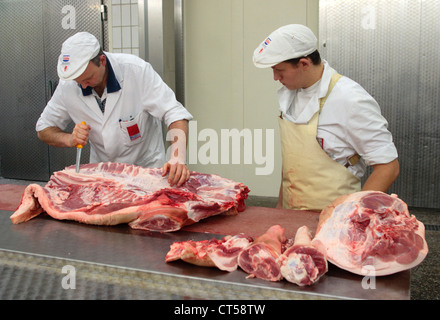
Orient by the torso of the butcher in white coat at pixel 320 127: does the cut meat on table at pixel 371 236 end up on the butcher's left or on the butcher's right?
on the butcher's left

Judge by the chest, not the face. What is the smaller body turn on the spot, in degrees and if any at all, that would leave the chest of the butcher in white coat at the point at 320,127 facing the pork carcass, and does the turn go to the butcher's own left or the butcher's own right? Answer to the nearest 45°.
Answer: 0° — they already face it

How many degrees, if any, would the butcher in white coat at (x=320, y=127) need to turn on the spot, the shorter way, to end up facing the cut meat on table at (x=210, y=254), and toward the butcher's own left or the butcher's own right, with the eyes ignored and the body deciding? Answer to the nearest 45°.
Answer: approximately 45° to the butcher's own left

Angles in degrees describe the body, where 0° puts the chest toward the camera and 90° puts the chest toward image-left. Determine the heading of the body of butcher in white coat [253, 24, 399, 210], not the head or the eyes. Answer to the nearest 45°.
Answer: approximately 45°

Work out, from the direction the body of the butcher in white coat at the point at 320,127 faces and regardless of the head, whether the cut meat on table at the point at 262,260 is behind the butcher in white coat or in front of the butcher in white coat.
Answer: in front

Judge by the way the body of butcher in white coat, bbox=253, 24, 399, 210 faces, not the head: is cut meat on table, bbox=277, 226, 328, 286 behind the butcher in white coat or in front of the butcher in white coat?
in front

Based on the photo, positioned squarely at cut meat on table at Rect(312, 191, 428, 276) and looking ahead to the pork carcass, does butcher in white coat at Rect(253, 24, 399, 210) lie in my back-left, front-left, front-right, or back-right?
front-right
